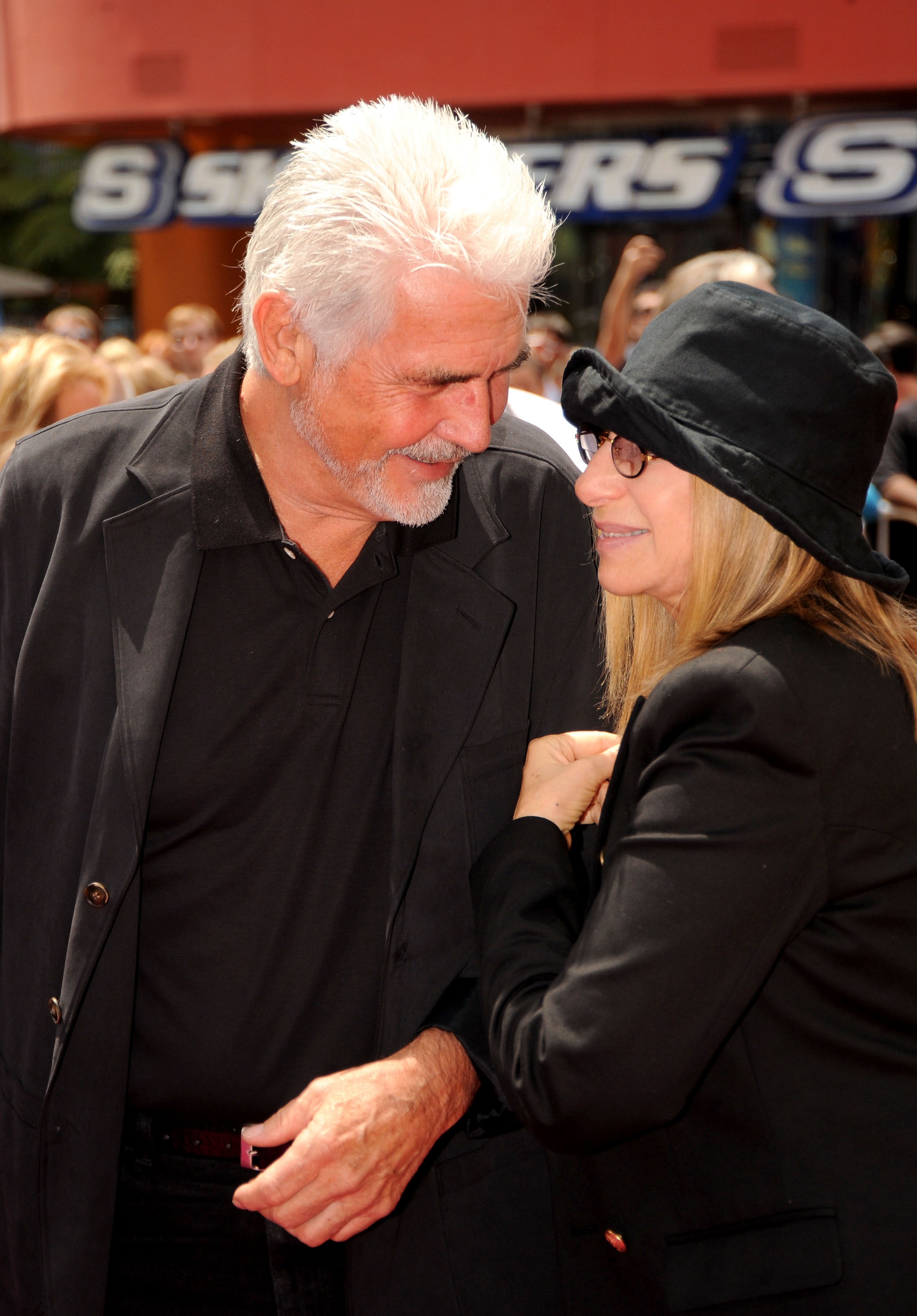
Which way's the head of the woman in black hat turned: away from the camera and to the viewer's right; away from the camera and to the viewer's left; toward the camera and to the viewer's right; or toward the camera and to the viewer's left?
toward the camera and to the viewer's left

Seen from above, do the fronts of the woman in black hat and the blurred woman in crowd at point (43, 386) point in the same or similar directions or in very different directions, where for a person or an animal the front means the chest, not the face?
very different directions

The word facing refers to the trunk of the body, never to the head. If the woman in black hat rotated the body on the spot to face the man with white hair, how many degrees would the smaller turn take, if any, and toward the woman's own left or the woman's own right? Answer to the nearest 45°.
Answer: approximately 45° to the woman's own right

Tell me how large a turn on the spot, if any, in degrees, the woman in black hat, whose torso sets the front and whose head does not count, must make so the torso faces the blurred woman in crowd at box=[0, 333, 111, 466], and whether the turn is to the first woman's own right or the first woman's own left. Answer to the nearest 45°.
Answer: approximately 45° to the first woman's own right

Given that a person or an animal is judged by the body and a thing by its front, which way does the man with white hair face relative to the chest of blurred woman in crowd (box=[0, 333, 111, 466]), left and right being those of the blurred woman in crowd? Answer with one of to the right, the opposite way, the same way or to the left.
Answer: the same way

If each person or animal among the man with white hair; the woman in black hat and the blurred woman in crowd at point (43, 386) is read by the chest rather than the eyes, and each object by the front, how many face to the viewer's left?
1

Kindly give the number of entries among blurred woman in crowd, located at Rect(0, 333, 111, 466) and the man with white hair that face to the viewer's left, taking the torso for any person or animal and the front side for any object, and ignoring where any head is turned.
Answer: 0

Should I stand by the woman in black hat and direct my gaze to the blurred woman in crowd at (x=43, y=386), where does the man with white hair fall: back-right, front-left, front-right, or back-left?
front-left

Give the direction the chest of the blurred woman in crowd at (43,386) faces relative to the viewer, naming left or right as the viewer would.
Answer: facing the viewer and to the right of the viewer

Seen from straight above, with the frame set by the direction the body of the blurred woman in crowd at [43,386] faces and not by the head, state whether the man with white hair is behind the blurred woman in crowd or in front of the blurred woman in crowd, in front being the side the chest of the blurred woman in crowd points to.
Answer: in front

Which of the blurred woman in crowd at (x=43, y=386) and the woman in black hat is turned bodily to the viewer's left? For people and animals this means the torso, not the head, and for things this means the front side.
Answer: the woman in black hat

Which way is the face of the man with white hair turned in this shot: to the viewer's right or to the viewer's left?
to the viewer's right

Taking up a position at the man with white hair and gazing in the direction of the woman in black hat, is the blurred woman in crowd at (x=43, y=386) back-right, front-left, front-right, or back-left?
back-left

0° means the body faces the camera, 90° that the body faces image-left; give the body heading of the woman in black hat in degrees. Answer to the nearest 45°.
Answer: approximately 90°
